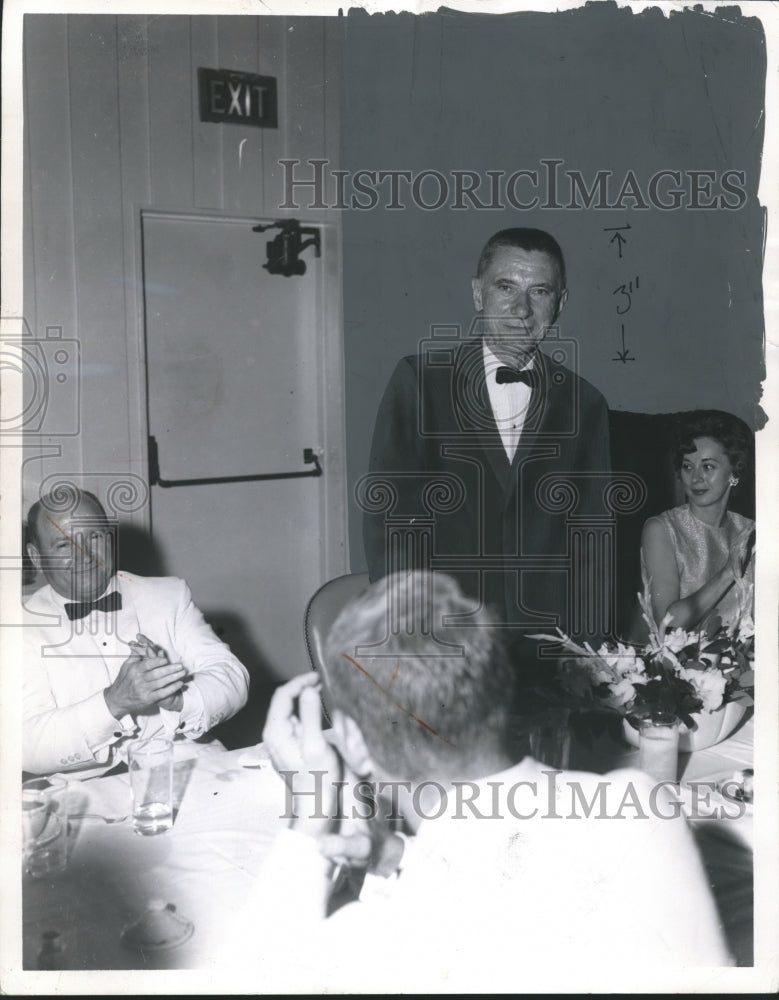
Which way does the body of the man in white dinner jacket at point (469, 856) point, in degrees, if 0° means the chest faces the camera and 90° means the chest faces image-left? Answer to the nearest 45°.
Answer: approximately 135°

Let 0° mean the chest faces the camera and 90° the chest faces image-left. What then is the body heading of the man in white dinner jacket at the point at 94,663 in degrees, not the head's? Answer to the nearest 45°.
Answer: approximately 315°

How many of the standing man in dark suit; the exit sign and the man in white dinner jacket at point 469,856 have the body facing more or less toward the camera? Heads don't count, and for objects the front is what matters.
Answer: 2

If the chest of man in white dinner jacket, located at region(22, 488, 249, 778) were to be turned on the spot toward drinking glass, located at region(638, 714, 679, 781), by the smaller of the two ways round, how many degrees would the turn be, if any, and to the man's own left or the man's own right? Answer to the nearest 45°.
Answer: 0° — they already face it

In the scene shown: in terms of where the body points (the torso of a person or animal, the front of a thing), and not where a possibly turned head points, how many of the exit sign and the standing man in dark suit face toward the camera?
2
